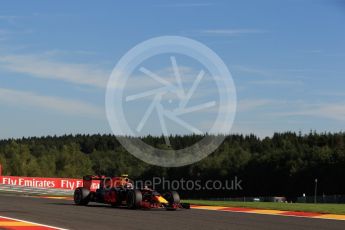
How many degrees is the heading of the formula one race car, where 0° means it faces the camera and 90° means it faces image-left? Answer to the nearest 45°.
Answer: approximately 315°
